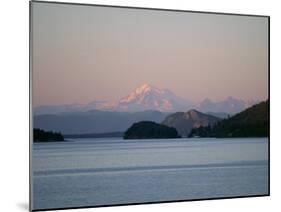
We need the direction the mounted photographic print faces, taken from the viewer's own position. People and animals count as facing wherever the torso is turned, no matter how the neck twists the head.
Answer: facing the viewer and to the right of the viewer
